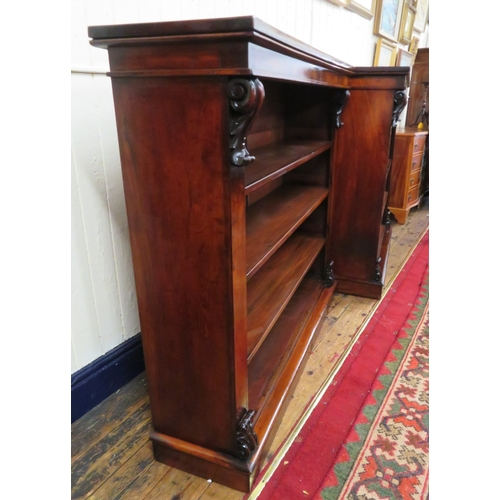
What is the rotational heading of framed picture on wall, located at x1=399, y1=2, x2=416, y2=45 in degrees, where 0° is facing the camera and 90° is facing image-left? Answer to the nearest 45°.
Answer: approximately 315°

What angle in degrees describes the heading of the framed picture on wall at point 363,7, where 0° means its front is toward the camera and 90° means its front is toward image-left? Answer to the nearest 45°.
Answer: approximately 315°

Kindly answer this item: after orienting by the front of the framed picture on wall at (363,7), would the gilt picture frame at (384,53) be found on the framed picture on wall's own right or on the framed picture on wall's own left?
on the framed picture on wall's own left

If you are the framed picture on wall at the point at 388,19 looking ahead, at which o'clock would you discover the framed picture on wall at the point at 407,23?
the framed picture on wall at the point at 407,23 is roughly at 8 o'clock from the framed picture on wall at the point at 388,19.

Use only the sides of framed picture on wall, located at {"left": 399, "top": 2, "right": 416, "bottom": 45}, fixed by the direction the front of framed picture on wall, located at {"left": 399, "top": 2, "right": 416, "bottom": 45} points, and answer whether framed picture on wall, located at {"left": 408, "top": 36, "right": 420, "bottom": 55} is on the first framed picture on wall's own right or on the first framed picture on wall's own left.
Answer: on the first framed picture on wall's own left
